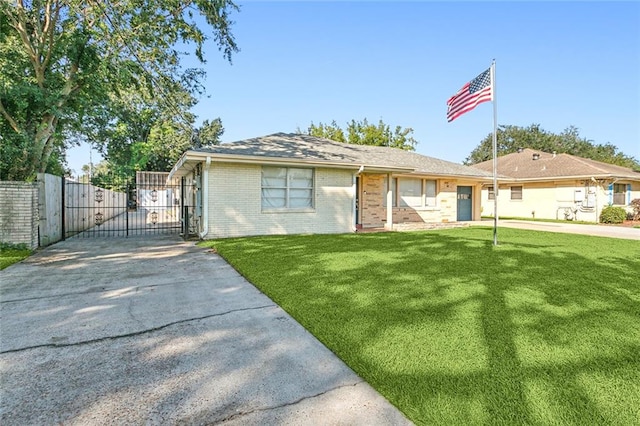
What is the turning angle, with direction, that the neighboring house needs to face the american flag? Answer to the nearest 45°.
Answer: approximately 45° to its right

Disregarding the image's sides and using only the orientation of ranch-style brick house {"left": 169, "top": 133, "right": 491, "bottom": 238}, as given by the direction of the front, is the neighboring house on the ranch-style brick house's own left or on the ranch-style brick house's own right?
on the ranch-style brick house's own left

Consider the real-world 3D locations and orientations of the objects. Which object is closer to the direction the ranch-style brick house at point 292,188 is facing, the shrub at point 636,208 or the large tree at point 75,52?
the shrub

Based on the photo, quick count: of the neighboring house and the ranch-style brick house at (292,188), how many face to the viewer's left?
0

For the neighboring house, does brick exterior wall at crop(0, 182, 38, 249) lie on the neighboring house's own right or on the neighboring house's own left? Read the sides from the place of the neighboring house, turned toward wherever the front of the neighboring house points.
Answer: on the neighboring house's own right

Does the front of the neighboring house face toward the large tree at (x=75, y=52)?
no

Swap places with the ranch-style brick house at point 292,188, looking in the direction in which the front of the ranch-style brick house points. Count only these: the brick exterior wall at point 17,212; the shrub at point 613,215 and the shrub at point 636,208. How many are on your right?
1

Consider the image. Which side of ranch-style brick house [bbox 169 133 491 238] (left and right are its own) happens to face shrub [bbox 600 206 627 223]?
left

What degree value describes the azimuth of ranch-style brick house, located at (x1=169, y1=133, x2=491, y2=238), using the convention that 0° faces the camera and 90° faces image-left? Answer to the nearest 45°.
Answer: approximately 315°

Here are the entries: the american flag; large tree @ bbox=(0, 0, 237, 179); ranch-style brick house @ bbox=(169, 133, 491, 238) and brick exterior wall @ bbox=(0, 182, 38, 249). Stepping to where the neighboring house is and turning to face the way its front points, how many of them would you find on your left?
0

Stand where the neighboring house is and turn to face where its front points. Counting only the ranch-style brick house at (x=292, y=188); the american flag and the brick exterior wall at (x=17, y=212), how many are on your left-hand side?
0

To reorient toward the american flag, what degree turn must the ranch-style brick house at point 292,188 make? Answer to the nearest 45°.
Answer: approximately 45° to its left

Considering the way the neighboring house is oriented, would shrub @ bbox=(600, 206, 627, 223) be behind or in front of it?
in front

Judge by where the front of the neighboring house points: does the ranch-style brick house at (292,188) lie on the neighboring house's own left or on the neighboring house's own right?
on the neighboring house's own right

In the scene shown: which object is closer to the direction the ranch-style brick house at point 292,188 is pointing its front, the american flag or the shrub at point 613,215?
the american flag

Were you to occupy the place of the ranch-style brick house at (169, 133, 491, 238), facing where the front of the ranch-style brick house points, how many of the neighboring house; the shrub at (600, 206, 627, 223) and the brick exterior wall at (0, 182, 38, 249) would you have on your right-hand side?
1

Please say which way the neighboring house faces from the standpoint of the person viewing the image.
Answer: facing the viewer and to the right of the viewer
